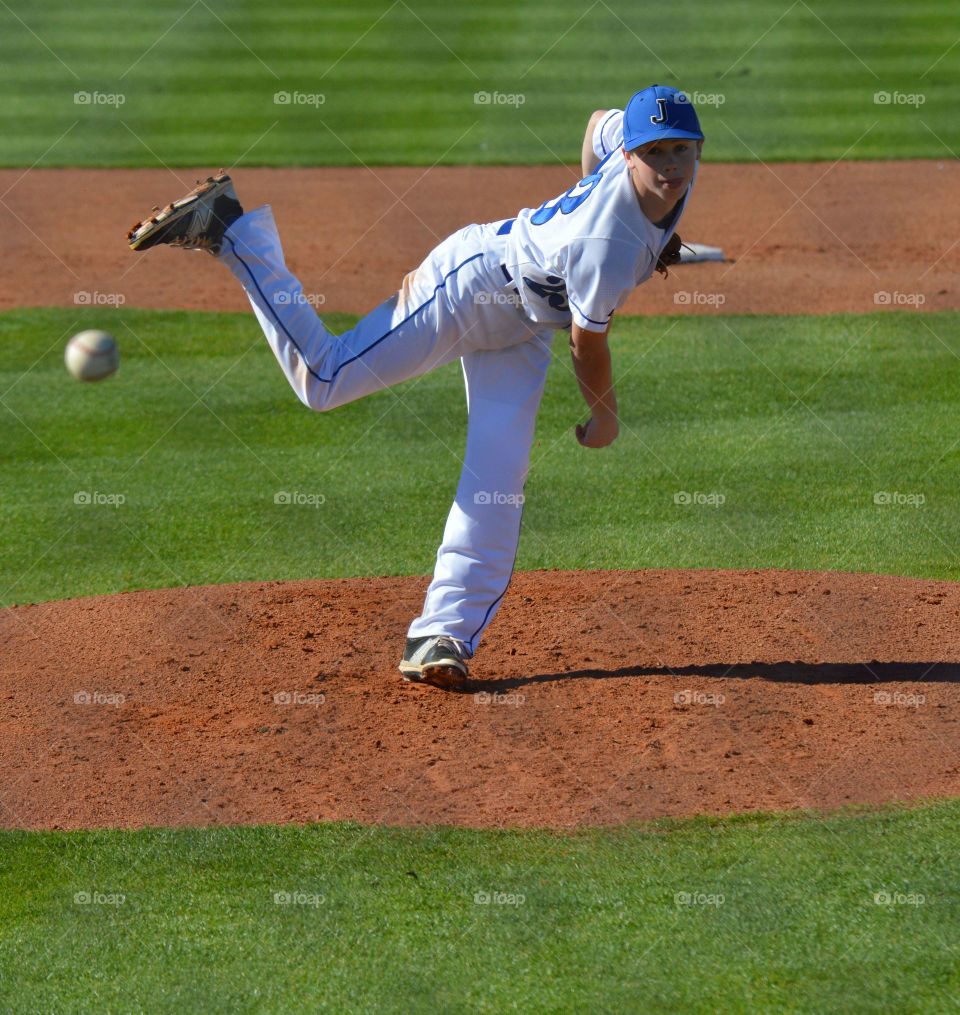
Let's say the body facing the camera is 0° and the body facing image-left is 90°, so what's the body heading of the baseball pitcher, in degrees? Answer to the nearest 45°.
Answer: approximately 315°

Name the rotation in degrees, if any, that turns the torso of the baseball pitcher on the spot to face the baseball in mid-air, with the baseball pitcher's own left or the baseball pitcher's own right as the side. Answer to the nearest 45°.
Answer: approximately 135° to the baseball pitcher's own right
